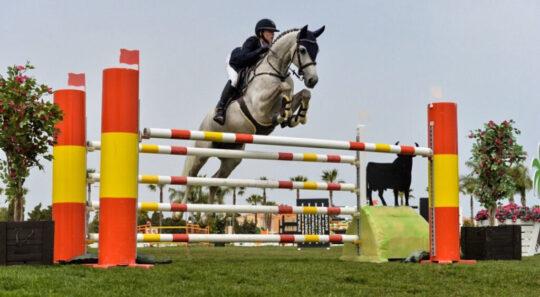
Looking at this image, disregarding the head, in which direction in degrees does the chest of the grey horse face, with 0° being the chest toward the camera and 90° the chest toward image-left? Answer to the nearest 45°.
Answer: approximately 315°

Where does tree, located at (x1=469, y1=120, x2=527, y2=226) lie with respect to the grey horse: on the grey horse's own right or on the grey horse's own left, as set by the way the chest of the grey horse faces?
on the grey horse's own left

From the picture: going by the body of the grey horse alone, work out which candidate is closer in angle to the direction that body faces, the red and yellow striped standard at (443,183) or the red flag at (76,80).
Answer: the red and yellow striped standard

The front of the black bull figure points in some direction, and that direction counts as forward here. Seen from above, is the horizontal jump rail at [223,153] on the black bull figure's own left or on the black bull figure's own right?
on the black bull figure's own right

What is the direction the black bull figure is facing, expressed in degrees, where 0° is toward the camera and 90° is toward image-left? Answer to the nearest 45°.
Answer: approximately 270°

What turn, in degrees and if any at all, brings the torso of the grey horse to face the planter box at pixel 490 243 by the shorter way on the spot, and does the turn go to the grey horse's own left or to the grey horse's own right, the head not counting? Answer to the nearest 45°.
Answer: approximately 45° to the grey horse's own left

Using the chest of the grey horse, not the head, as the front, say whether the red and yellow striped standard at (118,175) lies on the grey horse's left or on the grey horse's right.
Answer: on the grey horse's right
